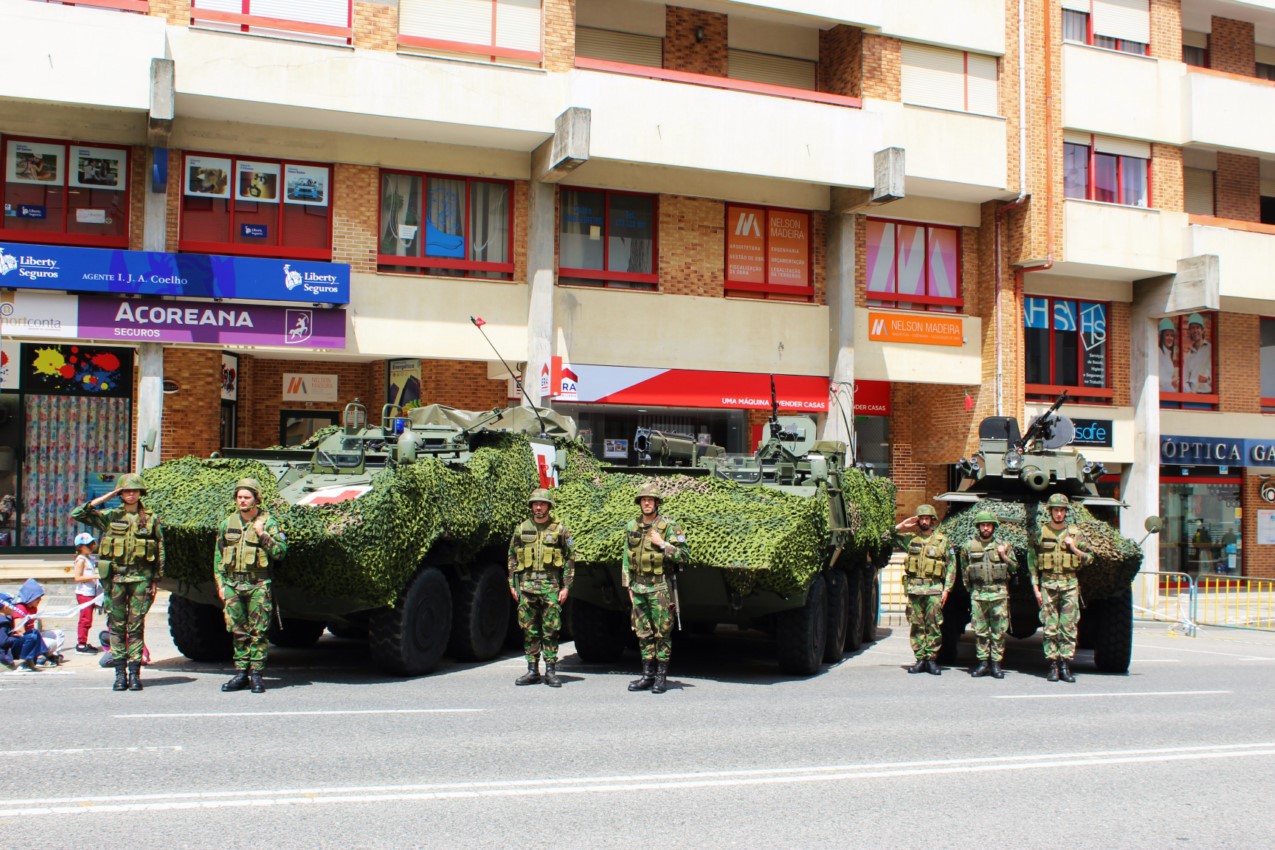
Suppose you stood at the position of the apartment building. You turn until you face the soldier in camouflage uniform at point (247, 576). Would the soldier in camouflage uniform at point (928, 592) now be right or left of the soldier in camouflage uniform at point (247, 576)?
left

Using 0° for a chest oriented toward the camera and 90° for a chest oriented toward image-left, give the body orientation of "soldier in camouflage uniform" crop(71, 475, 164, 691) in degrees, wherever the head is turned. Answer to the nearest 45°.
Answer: approximately 0°

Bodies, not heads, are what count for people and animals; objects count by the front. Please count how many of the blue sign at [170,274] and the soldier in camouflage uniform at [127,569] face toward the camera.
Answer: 2

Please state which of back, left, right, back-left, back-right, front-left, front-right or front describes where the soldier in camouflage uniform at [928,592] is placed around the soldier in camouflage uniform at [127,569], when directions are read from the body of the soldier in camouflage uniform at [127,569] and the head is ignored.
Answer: left

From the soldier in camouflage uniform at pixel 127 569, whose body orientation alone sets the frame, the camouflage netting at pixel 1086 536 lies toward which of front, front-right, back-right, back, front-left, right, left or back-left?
left
